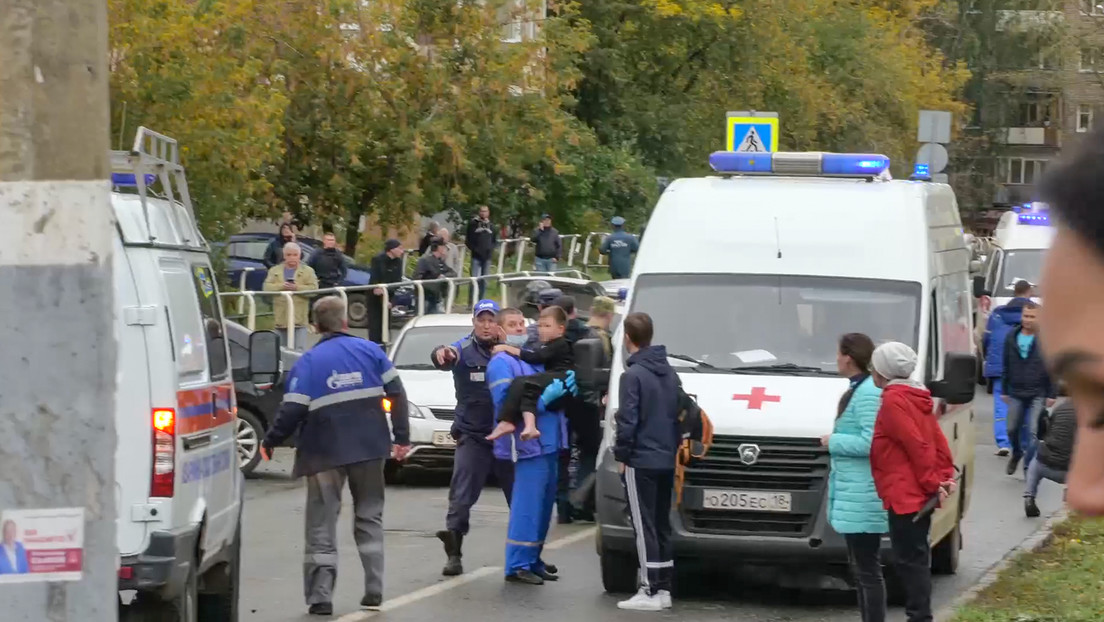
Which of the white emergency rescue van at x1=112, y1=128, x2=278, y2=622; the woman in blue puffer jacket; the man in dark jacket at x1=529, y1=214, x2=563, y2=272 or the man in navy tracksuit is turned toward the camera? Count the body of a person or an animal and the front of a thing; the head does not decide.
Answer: the man in dark jacket

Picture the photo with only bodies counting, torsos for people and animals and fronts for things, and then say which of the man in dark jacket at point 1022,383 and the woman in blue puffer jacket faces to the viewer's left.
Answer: the woman in blue puffer jacket

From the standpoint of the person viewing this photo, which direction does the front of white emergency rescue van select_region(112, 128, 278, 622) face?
facing away from the viewer and to the right of the viewer

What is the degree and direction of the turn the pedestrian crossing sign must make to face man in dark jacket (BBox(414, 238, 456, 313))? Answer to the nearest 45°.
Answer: approximately 135° to its right

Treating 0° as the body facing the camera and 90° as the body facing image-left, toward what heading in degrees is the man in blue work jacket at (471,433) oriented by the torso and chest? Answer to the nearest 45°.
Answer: approximately 45°

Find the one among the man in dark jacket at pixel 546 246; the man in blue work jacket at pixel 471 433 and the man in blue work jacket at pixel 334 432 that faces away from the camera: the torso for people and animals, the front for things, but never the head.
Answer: the man in blue work jacket at pixel 334 432

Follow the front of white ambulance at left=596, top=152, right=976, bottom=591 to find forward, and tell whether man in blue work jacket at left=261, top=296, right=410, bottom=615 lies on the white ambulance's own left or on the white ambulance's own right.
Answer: on the white ambulance's own right

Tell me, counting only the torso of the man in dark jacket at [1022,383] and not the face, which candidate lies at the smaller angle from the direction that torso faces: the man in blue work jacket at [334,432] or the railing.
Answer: the man in blue work jacket

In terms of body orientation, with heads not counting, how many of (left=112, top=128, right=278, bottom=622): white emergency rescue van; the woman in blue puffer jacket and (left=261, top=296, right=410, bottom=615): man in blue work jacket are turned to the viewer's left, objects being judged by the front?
1

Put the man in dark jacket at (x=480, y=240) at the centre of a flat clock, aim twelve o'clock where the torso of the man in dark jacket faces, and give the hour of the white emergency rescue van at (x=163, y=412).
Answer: The white emergency rescue van is roughly at 12 o'clock from the man in dark jacket.

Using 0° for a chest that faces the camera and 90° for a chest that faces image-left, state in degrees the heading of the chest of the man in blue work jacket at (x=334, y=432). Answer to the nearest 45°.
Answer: approximately 180°

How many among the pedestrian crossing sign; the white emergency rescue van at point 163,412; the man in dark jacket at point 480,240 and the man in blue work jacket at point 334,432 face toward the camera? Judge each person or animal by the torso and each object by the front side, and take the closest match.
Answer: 2
